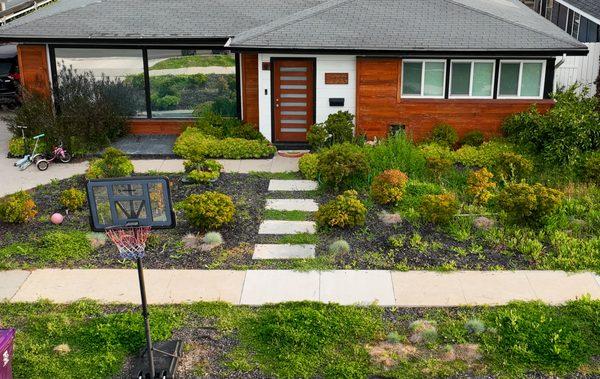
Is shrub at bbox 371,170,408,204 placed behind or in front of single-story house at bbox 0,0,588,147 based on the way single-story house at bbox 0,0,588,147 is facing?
in front

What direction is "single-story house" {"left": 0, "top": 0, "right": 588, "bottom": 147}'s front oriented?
toward the camera

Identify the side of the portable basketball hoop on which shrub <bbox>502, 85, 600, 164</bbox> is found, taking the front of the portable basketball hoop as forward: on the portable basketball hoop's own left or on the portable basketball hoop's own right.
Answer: on the portable basketball hoop's own left

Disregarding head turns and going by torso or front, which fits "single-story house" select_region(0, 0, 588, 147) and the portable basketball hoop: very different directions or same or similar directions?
same or similar directions

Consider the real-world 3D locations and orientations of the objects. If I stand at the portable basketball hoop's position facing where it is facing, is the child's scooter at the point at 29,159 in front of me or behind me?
behind

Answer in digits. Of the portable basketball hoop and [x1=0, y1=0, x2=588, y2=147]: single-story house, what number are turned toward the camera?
2

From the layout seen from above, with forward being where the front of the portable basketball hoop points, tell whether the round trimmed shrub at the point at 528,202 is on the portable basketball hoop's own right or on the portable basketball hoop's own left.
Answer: on the portable basketball hoop's own left

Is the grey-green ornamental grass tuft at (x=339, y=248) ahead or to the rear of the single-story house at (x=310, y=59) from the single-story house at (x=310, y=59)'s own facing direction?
ahead

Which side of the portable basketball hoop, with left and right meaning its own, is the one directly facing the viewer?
front

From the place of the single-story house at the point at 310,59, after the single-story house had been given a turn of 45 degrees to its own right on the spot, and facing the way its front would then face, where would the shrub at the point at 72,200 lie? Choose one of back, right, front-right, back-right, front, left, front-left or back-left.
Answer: front

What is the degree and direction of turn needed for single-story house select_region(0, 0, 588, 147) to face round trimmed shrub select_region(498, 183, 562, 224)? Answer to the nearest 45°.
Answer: approximately 45° to its left

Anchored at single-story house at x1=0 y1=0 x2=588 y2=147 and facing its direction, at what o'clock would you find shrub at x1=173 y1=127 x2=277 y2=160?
The shrub is roughly at 2 o'clock from the single-story house.

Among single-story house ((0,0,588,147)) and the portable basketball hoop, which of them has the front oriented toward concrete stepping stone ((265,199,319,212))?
the single-story house

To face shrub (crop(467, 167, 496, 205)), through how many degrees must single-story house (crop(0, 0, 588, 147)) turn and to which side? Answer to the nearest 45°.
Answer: approximately 45° to its left

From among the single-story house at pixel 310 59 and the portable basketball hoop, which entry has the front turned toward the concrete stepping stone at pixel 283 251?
the single-story house
